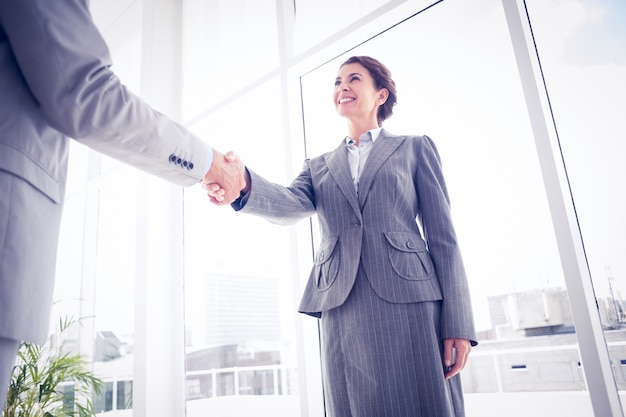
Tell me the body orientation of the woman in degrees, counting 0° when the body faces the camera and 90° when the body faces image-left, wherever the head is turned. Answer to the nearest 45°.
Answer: approximately 45°

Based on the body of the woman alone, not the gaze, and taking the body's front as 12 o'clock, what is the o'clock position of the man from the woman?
The man is roughly at 12 o'clock from the woman.
